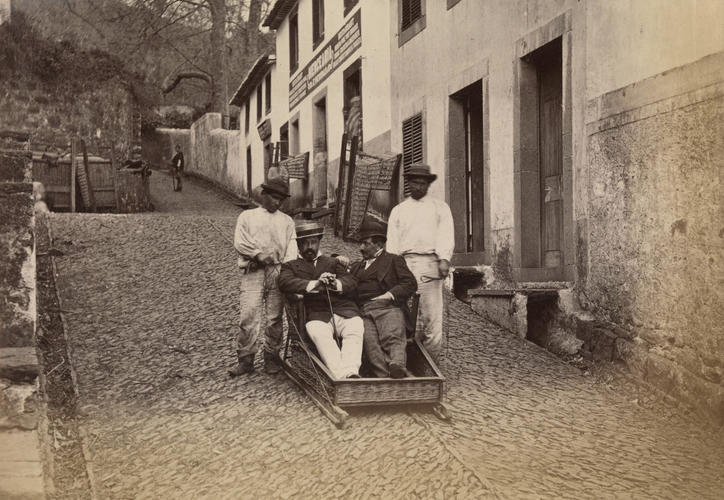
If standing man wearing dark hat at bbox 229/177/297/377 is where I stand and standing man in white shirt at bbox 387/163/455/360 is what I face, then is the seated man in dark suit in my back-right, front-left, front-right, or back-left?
front-right

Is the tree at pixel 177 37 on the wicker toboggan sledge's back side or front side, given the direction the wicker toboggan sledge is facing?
on the back side

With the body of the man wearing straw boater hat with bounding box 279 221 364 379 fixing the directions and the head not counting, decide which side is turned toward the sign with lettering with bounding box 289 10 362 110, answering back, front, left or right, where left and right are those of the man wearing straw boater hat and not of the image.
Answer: back

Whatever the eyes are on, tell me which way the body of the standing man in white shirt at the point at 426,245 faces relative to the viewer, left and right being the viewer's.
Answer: facing the viewer

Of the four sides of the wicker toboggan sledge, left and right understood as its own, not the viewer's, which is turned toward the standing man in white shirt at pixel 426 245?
left

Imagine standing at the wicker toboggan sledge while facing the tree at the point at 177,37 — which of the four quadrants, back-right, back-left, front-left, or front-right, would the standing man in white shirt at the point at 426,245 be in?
front-right

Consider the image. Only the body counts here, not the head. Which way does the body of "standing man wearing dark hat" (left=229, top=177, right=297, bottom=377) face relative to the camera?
toward the camera

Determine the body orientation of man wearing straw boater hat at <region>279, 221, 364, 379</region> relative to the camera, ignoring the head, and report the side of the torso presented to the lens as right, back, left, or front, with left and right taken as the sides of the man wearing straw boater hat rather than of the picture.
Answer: front

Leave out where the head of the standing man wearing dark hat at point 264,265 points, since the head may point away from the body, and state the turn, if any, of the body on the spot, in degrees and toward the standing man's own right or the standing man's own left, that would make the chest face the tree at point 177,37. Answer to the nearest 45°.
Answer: approximately 180°

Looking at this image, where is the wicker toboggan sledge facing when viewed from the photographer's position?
facing the viewer and to the right of the viewer

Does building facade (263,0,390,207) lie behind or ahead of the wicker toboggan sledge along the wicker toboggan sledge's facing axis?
behind

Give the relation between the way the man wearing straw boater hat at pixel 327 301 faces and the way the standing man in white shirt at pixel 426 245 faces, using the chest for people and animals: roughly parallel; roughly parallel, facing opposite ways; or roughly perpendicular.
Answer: roughly parallel

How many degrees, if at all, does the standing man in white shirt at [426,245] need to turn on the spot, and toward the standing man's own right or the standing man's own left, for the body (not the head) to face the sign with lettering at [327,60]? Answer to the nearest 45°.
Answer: approximately 180°

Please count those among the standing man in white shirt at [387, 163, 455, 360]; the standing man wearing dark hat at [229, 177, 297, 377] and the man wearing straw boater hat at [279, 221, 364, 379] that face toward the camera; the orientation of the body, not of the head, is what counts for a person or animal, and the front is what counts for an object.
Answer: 3

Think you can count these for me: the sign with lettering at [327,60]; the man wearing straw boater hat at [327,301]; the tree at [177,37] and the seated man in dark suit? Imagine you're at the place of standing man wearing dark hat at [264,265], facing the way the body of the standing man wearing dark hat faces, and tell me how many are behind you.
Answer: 2

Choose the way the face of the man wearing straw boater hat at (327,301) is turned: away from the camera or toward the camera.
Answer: toward the camera
